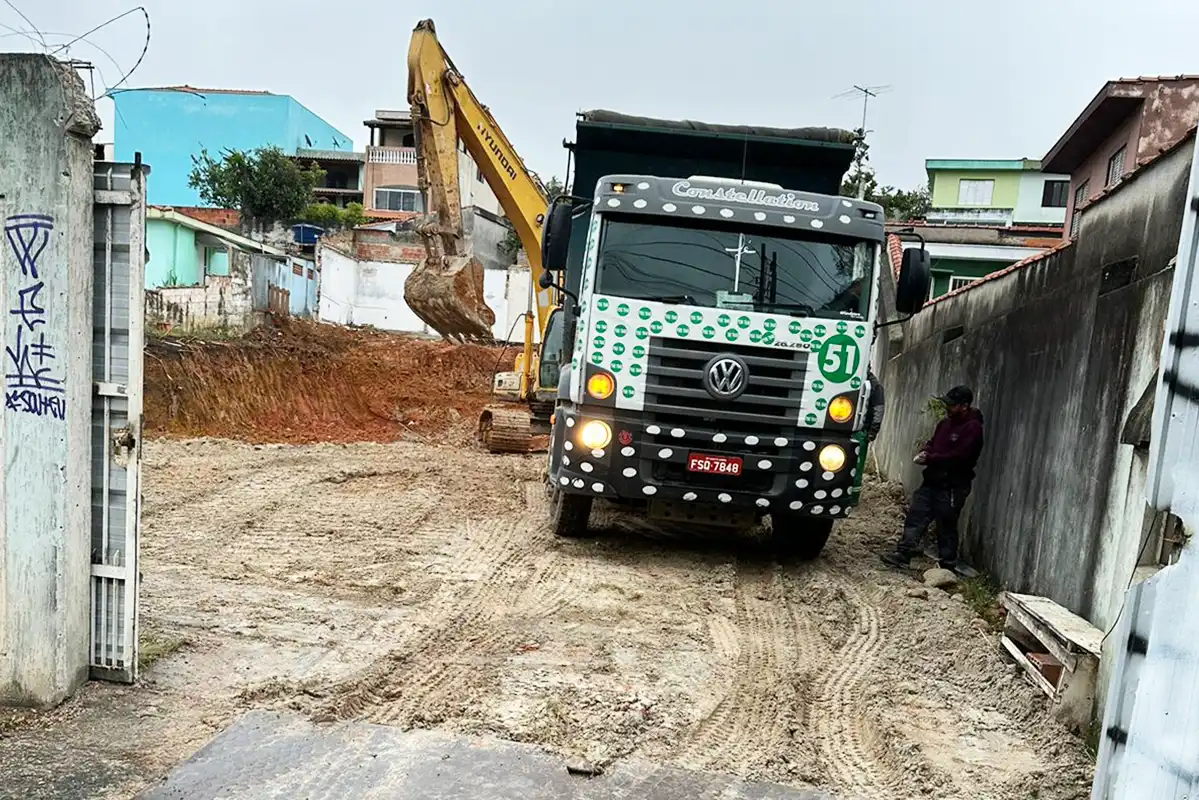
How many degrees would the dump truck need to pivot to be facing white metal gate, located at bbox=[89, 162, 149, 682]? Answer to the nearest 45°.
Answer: approximately 45° to its right

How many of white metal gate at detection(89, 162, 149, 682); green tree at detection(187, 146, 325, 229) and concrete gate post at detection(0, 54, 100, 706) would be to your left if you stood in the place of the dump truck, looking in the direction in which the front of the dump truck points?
0

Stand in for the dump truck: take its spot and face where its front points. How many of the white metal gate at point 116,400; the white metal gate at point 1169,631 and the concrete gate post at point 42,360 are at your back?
0

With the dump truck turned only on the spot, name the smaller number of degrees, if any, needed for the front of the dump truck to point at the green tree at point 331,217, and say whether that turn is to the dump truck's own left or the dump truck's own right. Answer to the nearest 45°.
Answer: approximately 135° to the dump truck's own right

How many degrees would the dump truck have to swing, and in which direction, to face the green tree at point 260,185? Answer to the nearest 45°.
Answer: approximately 135° to its right

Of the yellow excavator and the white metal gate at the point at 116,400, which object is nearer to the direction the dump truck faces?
the white metal gate

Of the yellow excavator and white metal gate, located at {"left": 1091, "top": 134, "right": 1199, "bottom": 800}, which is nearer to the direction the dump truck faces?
the white metal gate

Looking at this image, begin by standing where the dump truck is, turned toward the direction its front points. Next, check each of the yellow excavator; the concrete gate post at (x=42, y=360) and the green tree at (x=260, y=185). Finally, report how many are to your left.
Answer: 0

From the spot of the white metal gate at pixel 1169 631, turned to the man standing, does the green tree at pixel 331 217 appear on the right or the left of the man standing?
left

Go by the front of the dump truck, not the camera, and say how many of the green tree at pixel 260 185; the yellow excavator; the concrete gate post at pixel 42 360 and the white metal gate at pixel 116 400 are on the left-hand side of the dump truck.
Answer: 0

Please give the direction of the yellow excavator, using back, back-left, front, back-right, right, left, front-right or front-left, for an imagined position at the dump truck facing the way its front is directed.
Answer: back-right

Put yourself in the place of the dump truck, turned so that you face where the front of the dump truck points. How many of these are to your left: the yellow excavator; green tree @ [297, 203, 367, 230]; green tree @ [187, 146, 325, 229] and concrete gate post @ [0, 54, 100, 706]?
0

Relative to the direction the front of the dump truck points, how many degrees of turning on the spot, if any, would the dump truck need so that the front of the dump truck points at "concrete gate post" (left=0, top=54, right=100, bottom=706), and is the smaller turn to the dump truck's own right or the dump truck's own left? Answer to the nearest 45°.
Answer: approximately 45° to the dump truck's own right

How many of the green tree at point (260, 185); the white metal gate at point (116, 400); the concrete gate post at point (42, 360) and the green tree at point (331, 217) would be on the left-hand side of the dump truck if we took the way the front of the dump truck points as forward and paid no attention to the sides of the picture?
0

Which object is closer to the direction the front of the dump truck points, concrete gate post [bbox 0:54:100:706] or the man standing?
the concrete gate post

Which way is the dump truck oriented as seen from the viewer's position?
toward the camera

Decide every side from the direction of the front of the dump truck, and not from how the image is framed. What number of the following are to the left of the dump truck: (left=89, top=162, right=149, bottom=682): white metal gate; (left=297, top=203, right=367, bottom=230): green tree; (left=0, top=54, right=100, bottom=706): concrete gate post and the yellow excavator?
0
